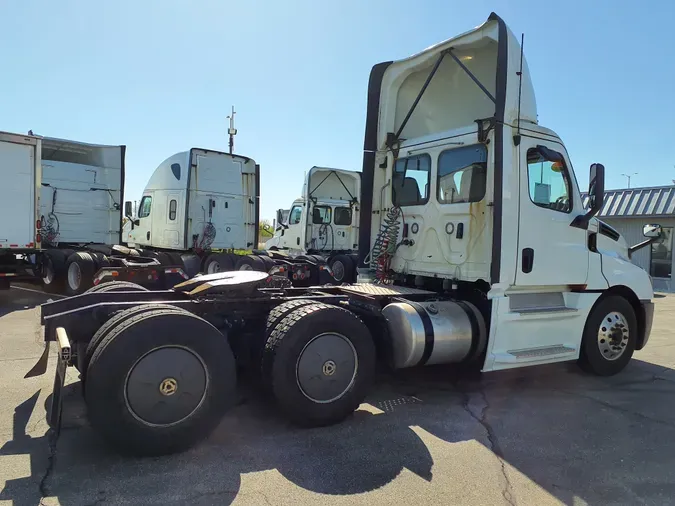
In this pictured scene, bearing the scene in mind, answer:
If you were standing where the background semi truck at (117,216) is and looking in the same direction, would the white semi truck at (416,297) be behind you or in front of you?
behind

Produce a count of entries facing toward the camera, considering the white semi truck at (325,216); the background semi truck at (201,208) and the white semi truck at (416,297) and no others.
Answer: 0

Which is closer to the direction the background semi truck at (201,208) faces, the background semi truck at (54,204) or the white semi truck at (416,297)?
the background semi truck

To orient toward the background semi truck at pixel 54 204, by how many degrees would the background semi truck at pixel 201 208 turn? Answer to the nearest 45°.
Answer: approximately 45° to its left

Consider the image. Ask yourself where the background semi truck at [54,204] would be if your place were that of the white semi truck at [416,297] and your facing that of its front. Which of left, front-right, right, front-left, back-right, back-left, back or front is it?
left

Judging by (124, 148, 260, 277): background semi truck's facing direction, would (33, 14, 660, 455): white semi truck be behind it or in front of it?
behind

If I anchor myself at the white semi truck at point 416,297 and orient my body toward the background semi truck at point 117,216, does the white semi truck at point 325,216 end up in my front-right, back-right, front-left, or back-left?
front-right

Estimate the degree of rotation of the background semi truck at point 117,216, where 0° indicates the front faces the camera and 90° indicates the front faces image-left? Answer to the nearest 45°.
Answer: approximately 135°

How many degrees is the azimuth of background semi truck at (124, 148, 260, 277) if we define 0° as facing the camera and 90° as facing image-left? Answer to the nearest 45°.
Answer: approximately 135°

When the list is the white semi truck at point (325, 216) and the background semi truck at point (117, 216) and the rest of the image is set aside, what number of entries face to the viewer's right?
0

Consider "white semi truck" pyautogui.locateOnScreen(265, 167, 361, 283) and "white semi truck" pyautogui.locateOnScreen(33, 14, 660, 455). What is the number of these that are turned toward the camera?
0

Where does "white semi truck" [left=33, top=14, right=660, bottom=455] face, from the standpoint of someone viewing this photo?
facing away from the viewer and to the right of the viewer
